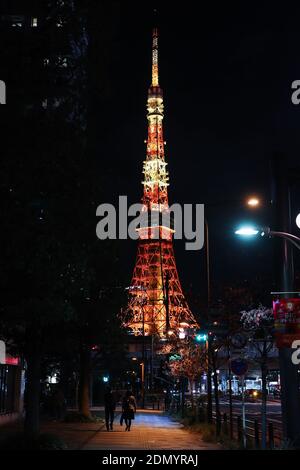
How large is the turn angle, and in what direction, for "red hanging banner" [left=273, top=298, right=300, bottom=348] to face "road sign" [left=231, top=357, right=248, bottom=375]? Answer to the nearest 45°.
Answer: approximately 135° to its right

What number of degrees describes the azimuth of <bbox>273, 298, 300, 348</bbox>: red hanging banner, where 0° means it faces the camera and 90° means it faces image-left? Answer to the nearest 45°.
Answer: approximately 0°

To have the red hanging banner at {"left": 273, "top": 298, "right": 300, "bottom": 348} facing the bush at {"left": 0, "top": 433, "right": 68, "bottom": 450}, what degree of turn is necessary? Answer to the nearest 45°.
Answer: approximately 90° to its right

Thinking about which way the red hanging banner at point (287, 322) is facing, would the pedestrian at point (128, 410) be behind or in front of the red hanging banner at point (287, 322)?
behind
